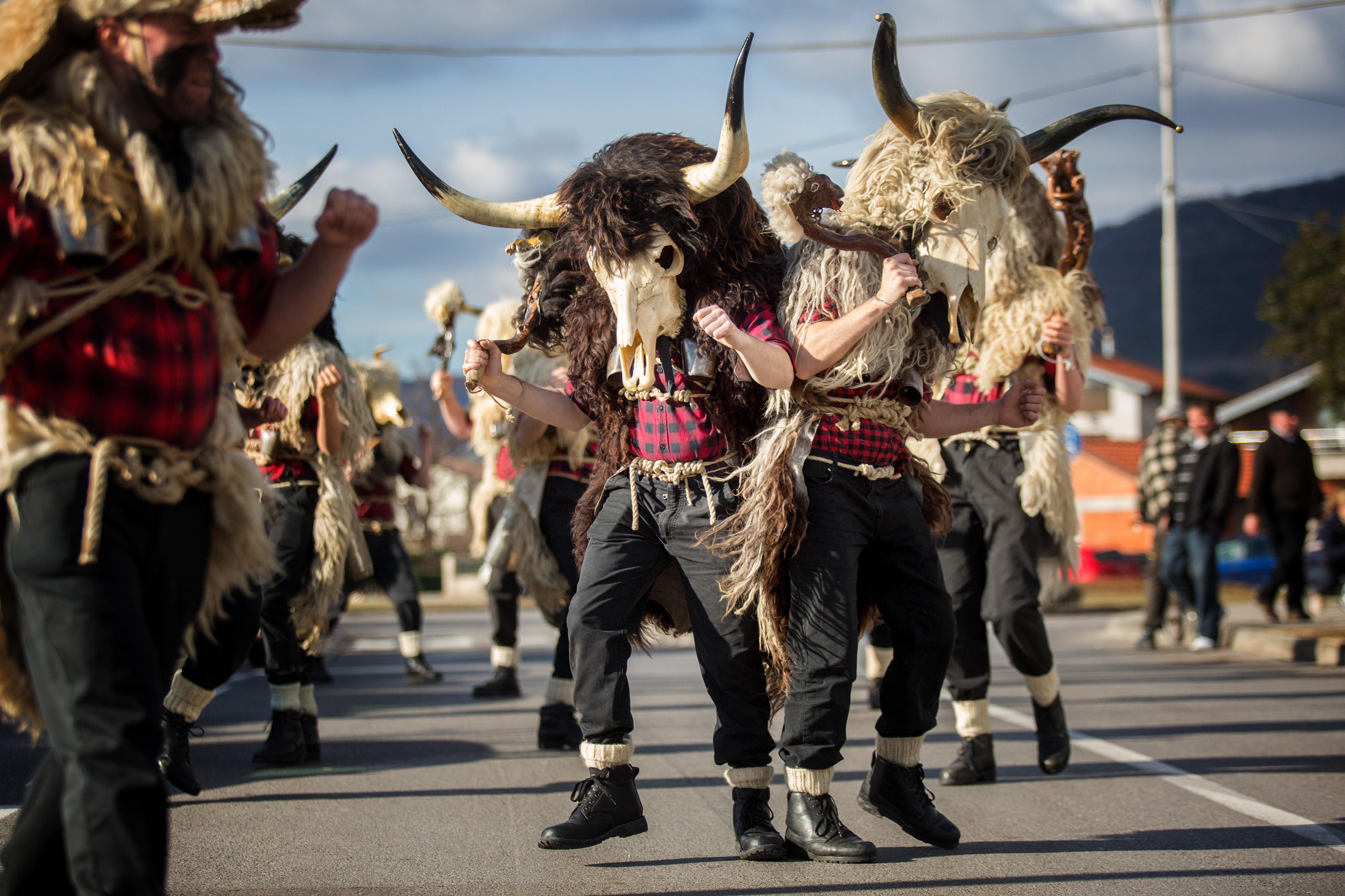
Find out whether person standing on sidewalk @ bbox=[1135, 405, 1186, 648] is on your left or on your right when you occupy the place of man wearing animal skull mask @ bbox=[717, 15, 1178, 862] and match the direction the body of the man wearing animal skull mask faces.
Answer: on your left

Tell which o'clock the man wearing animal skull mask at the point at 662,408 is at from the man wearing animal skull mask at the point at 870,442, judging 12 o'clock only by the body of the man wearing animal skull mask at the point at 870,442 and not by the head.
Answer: the man wearing animal skull mask at the point at 662,408 is roughly at 4 o'clock from the man wearing animal skull mask at the point at 870,442.

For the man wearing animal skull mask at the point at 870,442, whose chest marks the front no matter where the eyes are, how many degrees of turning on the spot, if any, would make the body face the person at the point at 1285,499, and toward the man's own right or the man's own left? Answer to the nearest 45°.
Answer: approximately 135° to the man's own left

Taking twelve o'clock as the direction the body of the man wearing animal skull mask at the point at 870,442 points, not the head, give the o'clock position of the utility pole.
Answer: The utility pole is roughly at 8 o'clock from the man wearing animal skull mask.

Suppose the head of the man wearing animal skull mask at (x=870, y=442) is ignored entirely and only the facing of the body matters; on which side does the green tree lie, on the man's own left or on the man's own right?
on the man's own left

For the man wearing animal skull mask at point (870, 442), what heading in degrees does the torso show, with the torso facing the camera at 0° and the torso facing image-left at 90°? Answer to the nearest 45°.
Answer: approximately 315°

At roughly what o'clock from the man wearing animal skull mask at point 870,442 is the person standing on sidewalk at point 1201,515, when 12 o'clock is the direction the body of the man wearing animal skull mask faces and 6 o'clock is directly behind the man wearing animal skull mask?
The person standing on sidewalk is roughly at 8 o'clock from the man wearing animal skull mask.
